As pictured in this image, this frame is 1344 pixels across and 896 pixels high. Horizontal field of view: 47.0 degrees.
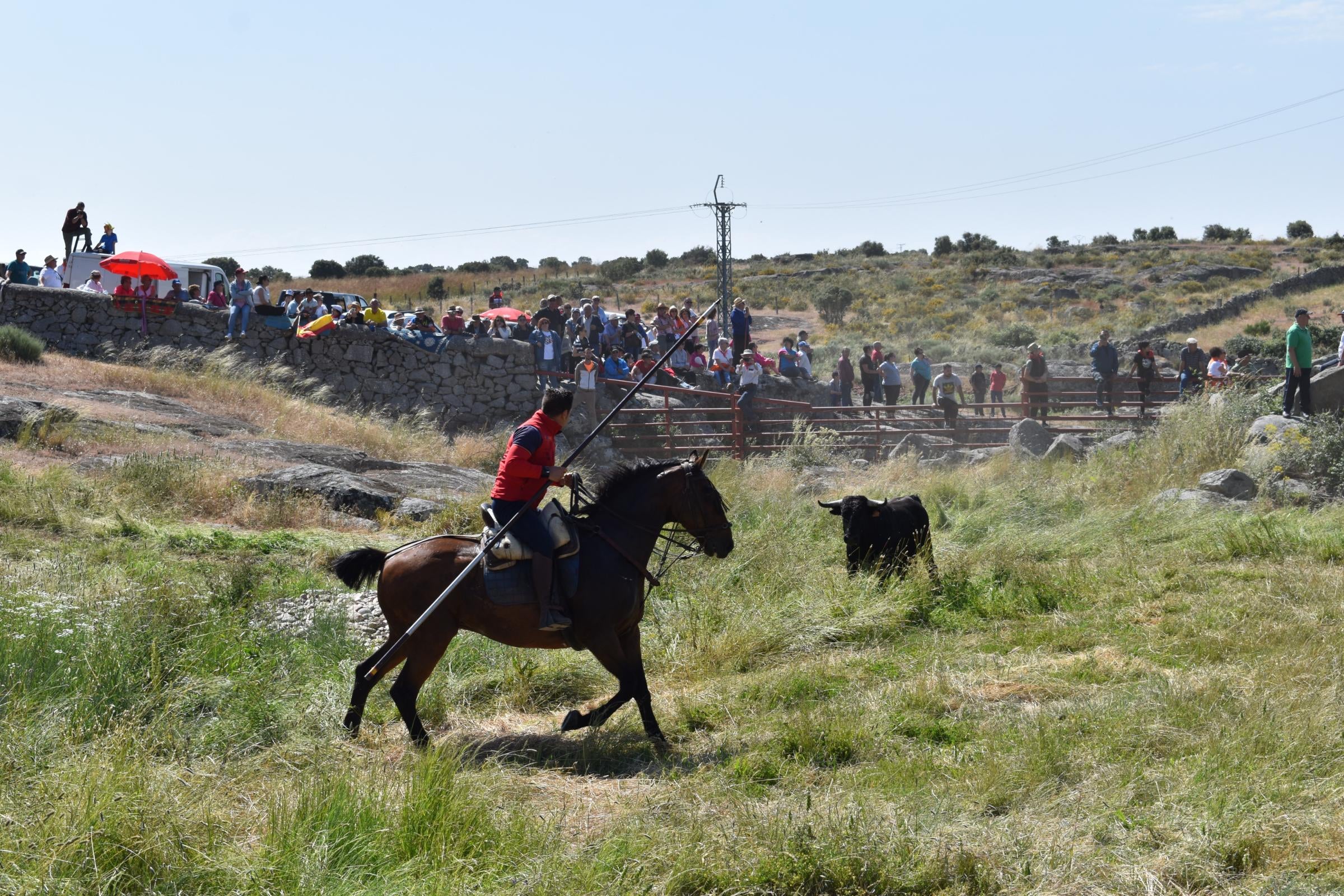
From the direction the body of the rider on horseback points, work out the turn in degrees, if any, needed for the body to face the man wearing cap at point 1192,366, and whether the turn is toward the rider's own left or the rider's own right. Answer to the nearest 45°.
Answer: approximately 45° to the rider's own left

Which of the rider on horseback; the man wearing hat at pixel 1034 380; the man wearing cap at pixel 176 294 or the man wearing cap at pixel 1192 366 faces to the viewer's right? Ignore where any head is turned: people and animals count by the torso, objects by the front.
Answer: the rider on horseback

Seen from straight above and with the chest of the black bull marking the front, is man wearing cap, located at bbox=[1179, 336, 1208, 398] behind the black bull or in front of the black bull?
behind

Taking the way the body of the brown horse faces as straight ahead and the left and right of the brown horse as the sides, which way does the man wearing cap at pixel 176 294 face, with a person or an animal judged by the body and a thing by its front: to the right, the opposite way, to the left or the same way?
to the right

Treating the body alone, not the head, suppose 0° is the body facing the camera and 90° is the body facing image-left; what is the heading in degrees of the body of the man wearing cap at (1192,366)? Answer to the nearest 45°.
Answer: approximately 0°

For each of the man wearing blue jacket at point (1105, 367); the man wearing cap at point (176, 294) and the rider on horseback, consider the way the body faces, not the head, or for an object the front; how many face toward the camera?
2

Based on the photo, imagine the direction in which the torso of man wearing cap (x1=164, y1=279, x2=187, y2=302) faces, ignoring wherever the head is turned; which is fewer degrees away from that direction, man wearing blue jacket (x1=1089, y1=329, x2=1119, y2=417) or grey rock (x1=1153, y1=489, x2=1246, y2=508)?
the grey rock

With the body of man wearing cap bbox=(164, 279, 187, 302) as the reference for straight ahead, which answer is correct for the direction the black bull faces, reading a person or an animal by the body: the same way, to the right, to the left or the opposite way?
to the right

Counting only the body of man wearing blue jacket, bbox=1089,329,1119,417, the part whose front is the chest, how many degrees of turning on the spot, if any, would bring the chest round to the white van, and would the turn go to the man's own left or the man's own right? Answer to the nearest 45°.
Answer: approximately 90° to the man's own right
